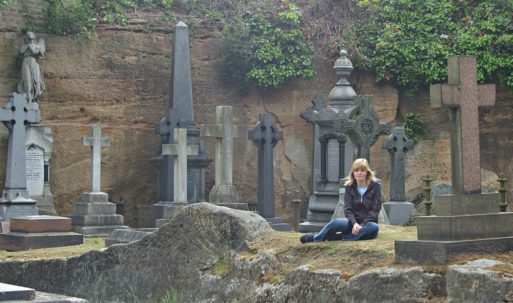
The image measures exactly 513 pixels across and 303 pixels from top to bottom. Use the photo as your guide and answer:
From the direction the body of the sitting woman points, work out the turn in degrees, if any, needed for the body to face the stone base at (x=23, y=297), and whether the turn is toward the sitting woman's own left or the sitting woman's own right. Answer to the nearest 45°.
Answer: approximately 45° to the sitting woman's own right

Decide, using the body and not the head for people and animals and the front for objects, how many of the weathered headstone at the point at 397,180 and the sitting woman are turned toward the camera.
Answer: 2

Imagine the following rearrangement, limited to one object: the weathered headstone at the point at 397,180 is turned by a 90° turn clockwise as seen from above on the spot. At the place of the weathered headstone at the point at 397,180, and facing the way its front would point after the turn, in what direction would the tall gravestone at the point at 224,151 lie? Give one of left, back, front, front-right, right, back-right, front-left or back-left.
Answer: front

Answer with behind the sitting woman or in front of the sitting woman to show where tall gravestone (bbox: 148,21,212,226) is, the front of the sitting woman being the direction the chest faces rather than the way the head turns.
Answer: behind

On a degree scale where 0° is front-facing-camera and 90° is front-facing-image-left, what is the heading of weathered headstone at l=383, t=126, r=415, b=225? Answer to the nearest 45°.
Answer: approximately 0°

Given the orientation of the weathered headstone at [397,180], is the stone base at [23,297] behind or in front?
in front

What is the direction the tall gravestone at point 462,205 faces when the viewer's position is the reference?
facing the viewer and to the right of the viewer

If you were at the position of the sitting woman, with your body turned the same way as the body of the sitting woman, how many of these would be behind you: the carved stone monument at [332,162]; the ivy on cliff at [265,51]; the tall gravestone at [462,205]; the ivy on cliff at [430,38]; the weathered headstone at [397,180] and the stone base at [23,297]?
4
